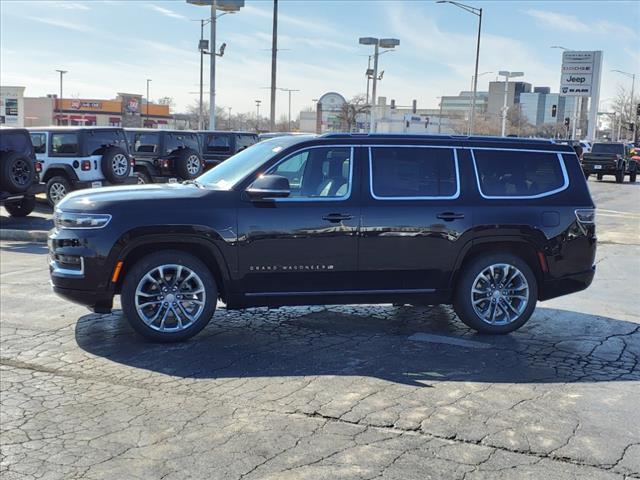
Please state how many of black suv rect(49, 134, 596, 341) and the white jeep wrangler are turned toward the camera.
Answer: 0

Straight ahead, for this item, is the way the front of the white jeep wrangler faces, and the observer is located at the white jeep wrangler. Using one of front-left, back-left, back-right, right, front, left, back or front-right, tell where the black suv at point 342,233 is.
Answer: back-left

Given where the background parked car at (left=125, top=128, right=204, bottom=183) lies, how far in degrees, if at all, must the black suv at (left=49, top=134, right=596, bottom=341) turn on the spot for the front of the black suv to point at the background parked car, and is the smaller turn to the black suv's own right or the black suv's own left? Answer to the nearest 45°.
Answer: approximately 90° to the black suv's own right

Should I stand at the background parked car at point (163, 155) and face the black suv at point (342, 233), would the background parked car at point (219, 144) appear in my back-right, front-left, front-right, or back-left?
back-left

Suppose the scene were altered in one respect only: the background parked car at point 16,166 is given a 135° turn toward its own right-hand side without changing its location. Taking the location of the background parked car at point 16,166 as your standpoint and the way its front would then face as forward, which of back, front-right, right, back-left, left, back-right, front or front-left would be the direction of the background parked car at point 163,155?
front-left

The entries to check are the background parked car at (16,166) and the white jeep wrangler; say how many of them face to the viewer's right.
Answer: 0

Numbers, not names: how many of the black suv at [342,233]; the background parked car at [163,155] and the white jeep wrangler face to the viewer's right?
0

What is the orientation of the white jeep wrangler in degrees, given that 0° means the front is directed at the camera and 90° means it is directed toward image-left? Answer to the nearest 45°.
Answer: approximately 135°

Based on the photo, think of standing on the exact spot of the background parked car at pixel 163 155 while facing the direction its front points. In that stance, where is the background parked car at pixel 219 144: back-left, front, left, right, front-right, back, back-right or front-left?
right

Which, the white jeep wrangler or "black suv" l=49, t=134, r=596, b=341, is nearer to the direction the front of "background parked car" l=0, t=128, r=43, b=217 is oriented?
the white jeep wrangler

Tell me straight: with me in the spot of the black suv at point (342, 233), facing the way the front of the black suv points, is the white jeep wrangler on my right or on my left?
on my right

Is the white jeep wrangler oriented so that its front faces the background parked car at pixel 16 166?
no

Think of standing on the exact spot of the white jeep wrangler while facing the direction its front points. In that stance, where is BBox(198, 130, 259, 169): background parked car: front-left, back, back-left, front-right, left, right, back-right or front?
right

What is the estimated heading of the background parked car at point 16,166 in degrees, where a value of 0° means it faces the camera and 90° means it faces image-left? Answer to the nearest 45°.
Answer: approximately 135°

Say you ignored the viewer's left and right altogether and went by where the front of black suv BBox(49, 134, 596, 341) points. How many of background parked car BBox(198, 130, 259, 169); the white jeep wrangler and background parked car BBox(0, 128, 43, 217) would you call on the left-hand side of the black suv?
0

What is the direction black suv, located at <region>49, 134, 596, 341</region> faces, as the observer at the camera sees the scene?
facing to the left of the viewer

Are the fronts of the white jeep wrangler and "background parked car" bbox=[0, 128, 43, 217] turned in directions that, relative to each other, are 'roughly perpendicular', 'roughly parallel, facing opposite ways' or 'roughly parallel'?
roughly parallel

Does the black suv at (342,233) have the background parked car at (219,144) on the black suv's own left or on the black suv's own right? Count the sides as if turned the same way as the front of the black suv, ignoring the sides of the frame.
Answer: on the black suv's own right

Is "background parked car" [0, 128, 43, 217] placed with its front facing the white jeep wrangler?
no

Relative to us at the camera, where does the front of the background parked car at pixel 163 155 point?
facing away from the viewer and to the left of the viewer

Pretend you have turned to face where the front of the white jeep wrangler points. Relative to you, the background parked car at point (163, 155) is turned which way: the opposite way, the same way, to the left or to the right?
the same way
